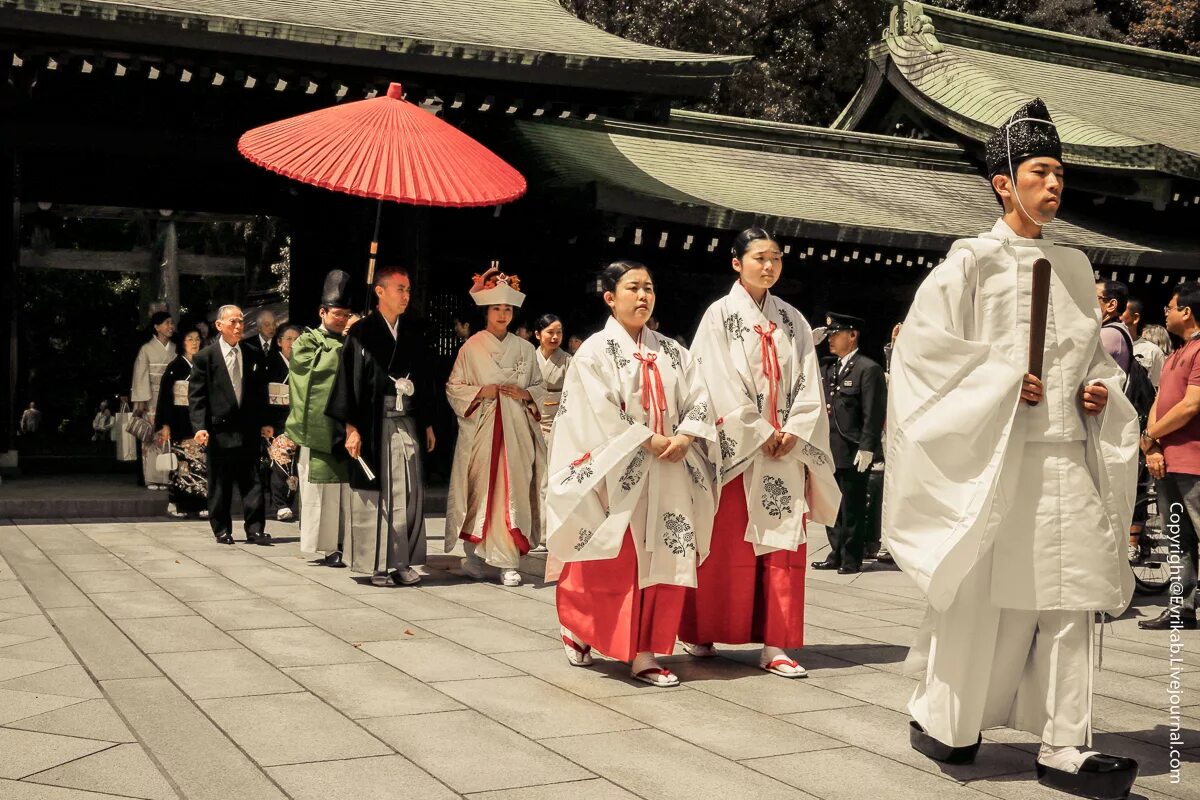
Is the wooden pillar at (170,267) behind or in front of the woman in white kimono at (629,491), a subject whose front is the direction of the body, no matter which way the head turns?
behind

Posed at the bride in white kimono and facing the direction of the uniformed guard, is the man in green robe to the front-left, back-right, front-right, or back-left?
back-left

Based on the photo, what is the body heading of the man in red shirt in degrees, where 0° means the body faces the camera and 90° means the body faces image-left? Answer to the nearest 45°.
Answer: approximately 90°

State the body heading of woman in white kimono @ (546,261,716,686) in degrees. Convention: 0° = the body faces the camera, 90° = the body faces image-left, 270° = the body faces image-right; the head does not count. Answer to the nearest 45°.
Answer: approximately 315°

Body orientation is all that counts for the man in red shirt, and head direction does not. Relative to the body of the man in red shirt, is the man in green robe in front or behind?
in front

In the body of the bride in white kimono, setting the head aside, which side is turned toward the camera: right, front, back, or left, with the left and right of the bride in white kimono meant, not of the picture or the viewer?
front

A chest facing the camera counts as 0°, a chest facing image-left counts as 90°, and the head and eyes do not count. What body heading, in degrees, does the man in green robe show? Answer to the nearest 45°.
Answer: approximately 315°

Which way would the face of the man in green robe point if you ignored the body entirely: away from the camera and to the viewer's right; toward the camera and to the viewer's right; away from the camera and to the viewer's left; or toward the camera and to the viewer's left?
toward the camera and to the viewer's right

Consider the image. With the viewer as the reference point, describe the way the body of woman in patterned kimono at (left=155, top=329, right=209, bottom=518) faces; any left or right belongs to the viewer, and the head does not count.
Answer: facing the viewer and to the right of the viewer

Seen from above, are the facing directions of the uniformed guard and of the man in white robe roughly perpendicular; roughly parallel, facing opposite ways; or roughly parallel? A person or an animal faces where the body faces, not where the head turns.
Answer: roughly perpendicular

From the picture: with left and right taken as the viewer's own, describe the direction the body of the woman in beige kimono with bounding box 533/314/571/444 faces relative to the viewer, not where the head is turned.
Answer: facing the viewer

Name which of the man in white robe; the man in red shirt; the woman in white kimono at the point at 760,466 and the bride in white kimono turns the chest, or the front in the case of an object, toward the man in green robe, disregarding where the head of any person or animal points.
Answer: the man in red shirt
